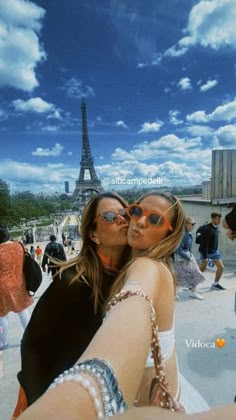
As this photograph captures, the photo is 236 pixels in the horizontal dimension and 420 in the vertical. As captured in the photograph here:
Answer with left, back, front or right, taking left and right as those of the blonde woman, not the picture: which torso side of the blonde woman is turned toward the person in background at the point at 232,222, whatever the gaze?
back

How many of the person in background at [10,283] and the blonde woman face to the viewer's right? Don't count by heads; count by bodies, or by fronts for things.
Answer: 0

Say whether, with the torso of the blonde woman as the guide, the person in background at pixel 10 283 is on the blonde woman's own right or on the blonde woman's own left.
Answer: on the blonde woman's own right

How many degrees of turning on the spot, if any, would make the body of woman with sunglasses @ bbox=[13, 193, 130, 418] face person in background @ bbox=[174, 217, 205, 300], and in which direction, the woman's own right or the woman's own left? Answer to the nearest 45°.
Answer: approximately 90° to the woman's own left

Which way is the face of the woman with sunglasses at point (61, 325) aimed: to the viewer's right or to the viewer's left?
to the viewer's right

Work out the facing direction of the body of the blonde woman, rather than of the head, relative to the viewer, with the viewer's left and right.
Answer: facing the viewer and to the left of the viewer

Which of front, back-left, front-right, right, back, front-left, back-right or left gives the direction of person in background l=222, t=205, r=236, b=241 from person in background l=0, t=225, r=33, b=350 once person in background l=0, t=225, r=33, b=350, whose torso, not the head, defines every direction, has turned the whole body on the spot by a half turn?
front
